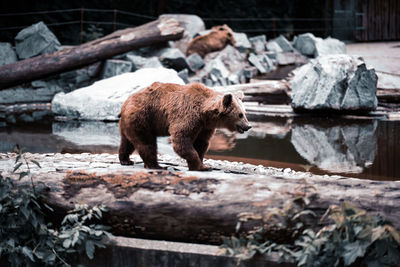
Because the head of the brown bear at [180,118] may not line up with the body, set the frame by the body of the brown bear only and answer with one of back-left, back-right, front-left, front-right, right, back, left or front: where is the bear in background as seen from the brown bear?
left

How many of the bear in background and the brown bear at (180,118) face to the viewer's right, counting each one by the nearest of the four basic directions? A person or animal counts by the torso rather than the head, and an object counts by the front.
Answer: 2

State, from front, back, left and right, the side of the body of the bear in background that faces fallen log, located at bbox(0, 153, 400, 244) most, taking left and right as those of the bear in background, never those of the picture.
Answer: right

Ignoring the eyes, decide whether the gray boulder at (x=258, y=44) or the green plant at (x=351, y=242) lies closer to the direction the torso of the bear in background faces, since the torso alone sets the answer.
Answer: the gray boulder

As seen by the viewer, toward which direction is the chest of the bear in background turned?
to the viewer's right

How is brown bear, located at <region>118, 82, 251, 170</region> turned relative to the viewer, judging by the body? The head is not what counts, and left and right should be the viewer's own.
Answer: facing to the right of the viewer

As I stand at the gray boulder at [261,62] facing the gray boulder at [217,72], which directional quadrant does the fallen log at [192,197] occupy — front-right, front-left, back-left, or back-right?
front-left

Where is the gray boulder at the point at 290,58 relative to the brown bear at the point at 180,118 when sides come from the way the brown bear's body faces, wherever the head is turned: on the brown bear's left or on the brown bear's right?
on the brown bear's left

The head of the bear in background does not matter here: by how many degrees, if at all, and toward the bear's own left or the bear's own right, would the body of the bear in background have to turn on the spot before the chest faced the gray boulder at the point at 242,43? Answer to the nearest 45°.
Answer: approximately 45° to the bear's own left
